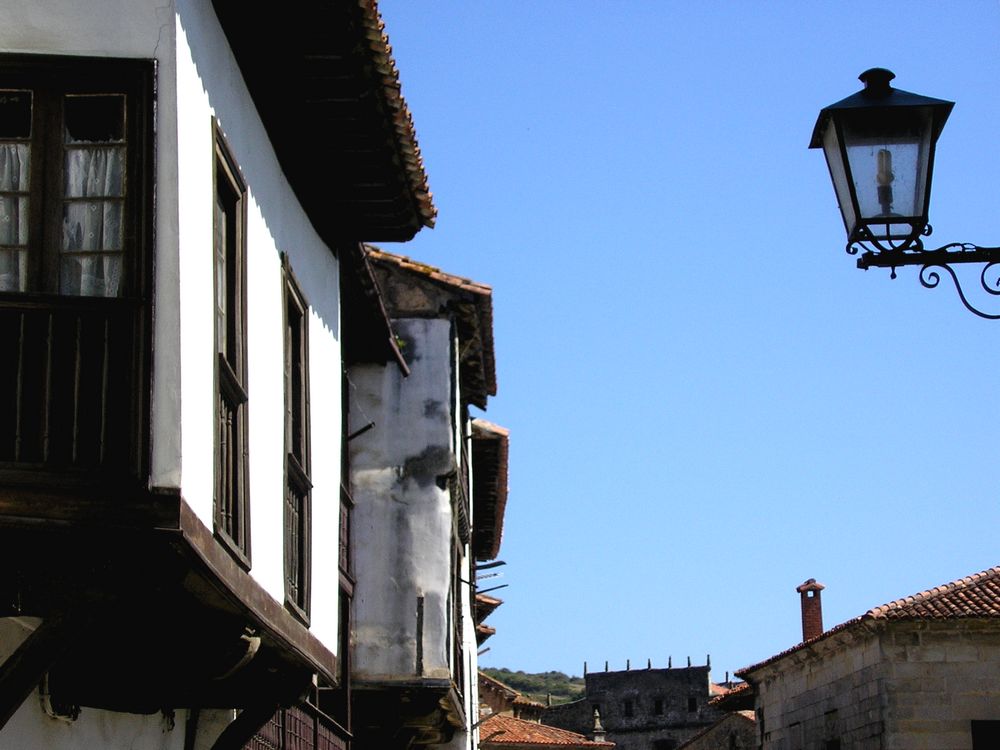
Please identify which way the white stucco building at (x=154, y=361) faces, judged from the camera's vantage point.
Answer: facing to the right of the viewer

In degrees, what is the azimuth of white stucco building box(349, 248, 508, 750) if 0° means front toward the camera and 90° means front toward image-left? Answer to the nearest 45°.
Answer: approximately 270°

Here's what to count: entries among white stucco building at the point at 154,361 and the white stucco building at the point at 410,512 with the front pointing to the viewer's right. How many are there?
2

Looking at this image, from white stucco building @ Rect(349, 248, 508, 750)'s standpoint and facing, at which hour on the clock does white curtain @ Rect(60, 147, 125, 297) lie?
The white curtain is roughly at 3 o'clock from the white stucco building.

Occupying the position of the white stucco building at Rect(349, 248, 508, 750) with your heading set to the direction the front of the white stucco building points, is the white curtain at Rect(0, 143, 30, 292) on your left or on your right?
on your right

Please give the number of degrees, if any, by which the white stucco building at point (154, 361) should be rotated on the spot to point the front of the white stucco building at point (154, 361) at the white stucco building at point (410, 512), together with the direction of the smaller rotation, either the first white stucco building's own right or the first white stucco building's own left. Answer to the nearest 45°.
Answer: approximately 90° to the first white stucco building's own left

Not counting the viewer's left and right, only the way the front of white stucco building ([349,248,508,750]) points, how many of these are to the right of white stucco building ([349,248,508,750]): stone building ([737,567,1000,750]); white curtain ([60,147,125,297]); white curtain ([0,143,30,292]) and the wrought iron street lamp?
3

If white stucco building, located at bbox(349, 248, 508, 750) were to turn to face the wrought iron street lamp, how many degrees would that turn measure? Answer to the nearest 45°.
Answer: approximately 90° to its right

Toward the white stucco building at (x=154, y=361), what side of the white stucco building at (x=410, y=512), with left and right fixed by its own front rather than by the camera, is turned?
right
